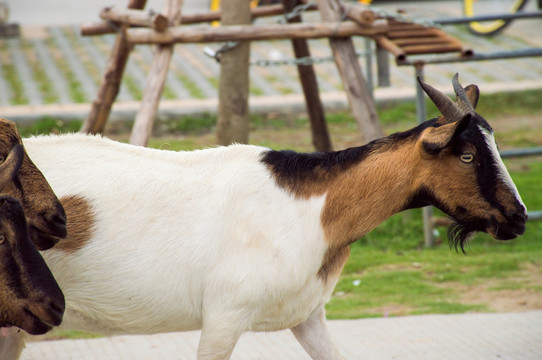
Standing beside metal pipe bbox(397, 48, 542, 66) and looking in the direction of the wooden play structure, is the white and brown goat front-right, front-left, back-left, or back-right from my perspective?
front-left

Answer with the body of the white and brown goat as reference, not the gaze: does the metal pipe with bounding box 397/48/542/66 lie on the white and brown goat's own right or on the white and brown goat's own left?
on the white and brown goat's own left

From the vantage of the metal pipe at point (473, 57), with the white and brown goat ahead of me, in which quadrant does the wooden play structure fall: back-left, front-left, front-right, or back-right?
front-right

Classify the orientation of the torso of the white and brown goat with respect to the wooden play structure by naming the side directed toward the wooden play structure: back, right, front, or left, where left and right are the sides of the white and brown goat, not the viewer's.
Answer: left

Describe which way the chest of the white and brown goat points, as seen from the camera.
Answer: to the viewer's right
